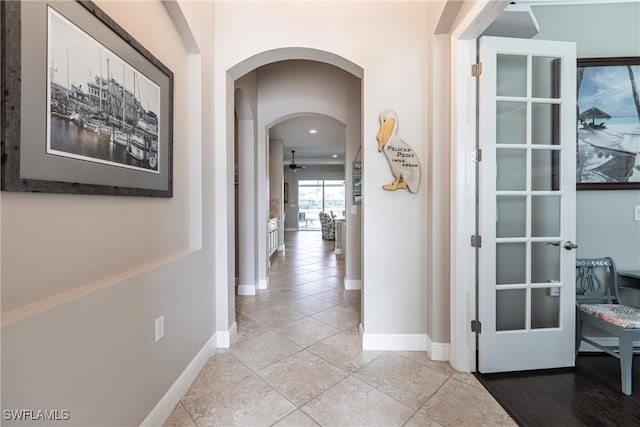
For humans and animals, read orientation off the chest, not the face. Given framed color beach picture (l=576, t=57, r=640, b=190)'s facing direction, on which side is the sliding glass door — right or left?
on its right

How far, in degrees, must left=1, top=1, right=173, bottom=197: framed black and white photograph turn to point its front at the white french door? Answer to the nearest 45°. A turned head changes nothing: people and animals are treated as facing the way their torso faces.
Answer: approximately 45° to its left

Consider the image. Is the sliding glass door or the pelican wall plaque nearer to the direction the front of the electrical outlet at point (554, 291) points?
the pelican wall plaque

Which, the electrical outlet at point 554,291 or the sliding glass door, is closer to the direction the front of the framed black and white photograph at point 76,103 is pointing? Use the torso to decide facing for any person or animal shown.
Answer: the electrical outlet

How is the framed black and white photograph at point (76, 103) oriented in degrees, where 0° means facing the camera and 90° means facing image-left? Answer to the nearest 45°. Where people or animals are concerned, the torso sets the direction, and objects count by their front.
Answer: approximately 315°

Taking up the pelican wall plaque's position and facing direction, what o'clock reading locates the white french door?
The white french door is roughly at 9 o'clock from the pelican wall plaque.

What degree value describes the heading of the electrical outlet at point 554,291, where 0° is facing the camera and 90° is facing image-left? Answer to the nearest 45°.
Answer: approximately 0°

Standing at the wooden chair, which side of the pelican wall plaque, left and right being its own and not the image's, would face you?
left

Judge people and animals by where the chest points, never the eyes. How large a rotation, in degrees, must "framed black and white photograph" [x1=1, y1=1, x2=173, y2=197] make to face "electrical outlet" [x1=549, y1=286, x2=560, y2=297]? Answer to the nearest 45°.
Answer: approximately 45° to its left
